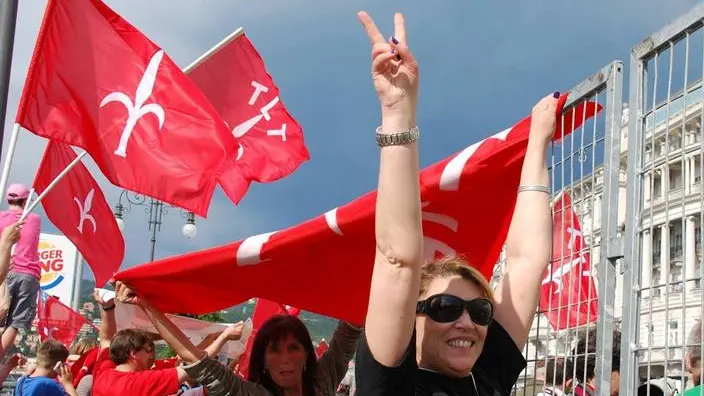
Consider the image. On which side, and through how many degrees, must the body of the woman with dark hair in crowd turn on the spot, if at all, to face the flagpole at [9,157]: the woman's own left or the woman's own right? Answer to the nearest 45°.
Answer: approximately 135° to the woman's own right

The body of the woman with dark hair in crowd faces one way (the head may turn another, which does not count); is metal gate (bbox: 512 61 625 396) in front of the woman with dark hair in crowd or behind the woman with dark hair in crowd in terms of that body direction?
in front

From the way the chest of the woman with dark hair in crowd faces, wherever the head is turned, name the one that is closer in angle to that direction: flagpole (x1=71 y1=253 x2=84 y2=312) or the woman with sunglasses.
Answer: the woman with sunglasses

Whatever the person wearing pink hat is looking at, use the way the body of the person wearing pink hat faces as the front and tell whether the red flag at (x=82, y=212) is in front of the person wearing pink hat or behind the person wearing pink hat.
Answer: behind

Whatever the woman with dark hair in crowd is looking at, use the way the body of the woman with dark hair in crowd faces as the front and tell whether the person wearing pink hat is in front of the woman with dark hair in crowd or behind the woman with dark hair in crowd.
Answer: behind

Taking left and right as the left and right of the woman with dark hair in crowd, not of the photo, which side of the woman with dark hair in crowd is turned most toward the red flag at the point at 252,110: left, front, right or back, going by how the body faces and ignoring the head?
back
